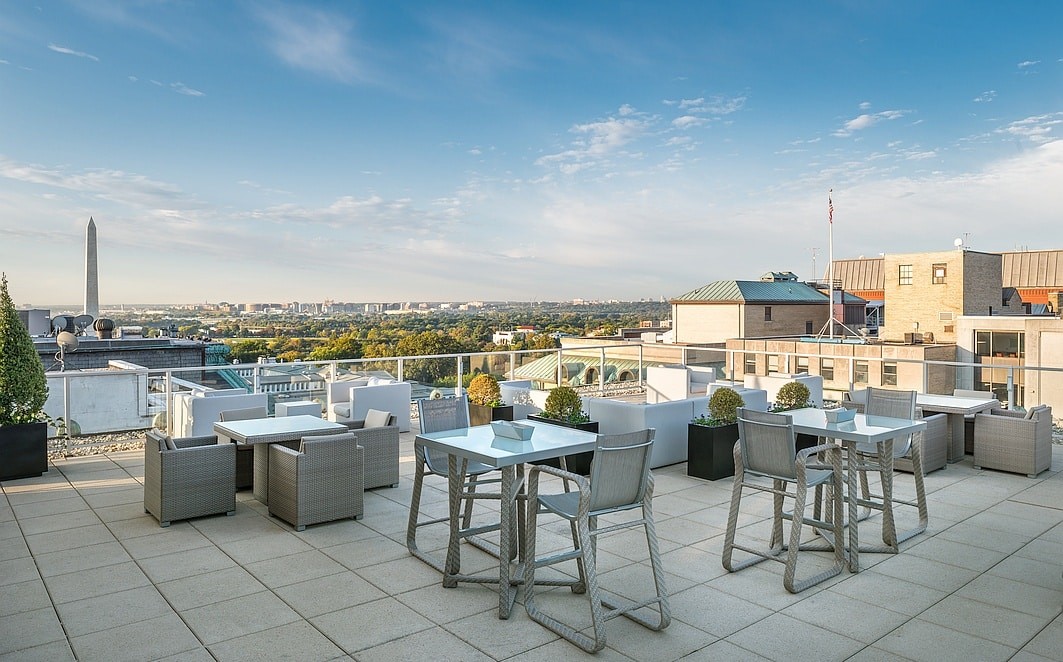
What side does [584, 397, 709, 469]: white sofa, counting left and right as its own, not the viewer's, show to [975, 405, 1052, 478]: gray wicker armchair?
right

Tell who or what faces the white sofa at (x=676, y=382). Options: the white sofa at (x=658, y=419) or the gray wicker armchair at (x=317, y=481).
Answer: the white sofa at (x=658, y=419)

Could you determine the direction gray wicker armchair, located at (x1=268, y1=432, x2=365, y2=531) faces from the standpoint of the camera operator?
facing away from the viewer and to the left of the viewer

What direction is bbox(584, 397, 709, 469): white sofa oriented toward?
away from the camera

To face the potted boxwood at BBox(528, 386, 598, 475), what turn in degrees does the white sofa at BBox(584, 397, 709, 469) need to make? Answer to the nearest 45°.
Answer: approximately 135° to its left

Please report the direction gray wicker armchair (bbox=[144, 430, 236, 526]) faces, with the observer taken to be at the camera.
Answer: facing away from the viewer and to the right of the viewer

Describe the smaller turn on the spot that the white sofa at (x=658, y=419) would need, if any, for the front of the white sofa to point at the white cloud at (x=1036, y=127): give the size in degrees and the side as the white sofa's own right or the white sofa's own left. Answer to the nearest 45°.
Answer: approximately 45° to the white sofa's own right

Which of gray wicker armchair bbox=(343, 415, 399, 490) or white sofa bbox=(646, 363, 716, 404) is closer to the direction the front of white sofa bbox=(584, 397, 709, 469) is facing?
the white sofa

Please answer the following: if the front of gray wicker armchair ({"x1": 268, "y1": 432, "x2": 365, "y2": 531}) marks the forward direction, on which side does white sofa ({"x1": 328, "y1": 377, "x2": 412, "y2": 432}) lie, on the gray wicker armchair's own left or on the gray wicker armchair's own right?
on the gray wicker armchair's own right

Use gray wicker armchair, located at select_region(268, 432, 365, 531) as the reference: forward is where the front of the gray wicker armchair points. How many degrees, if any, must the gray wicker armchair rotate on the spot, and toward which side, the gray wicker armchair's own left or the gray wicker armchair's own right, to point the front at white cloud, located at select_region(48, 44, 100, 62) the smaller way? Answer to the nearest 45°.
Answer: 0° — it already faces it
